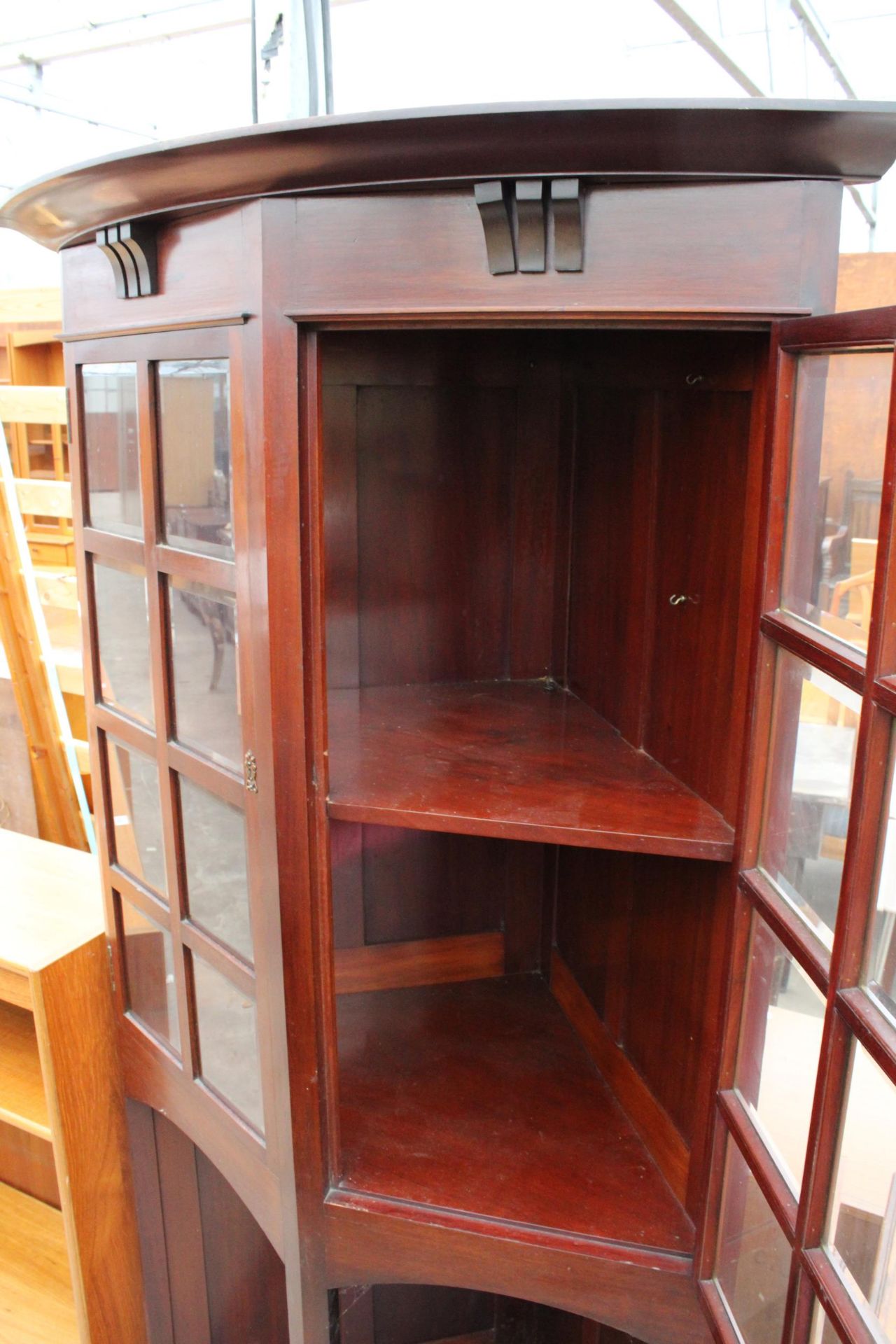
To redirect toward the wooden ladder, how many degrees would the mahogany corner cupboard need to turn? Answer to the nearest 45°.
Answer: approximately 90° to its right

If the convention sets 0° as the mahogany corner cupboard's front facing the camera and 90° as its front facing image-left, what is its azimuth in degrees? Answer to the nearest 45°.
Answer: approximately 45°
